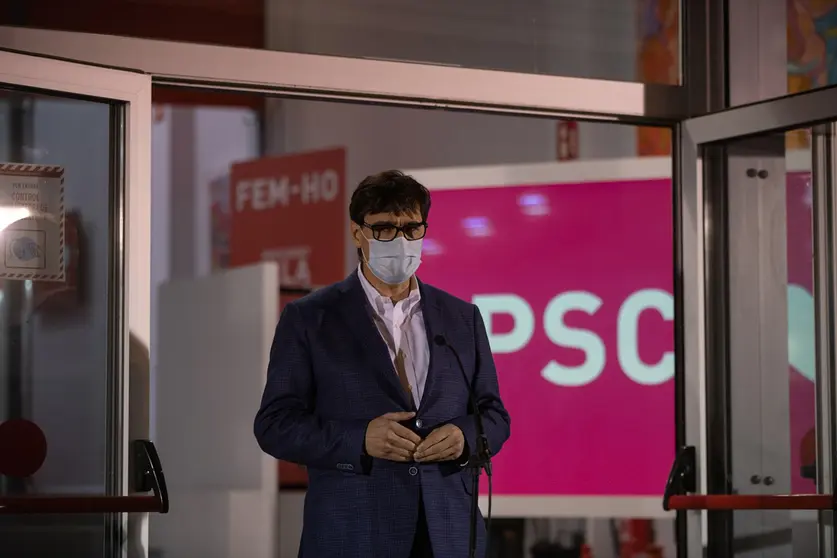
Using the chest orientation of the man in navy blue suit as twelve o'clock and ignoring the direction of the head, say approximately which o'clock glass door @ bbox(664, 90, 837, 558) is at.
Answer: The glass door is roughly at 9 o'clock from the man in navy blue suit.

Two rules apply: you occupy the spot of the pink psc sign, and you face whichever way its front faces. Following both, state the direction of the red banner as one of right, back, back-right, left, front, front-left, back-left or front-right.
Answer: back-right

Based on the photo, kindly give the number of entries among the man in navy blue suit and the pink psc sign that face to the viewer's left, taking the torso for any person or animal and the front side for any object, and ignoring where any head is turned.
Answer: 0

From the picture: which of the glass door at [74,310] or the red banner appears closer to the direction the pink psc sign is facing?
the glass door

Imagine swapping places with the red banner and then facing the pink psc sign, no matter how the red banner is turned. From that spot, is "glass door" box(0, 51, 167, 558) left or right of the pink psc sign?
right

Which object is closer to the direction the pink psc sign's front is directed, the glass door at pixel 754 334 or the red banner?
the glass door

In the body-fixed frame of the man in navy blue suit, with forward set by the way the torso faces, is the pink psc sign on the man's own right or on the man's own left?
on the man's own left

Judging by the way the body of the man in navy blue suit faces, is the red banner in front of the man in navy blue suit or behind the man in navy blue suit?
behind

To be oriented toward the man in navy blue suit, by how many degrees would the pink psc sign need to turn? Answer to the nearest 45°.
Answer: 0° — it already faces them

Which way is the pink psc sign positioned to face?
toward the camera

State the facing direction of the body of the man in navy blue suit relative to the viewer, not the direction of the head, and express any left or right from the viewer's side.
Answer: facing the viewer and to the right of the viewer

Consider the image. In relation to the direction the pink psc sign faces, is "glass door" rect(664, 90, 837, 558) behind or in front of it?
in front

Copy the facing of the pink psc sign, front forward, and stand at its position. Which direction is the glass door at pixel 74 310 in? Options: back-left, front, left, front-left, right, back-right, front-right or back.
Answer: front-right
